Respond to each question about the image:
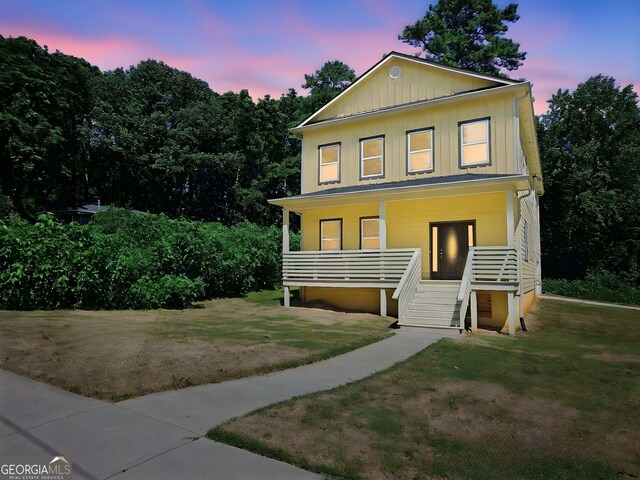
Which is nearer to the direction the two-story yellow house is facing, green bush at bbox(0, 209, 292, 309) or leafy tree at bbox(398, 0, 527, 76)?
the green bush

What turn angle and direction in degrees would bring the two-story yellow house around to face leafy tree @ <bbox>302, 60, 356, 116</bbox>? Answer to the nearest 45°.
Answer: approximately 135° to its right

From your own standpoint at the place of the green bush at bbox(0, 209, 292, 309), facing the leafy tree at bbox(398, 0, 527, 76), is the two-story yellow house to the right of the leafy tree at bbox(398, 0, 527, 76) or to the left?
right

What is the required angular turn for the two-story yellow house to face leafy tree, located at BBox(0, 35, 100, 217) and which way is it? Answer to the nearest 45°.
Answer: approximately 90° to its right

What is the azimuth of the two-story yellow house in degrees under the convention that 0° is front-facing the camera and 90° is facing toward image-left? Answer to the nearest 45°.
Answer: approximately 45°

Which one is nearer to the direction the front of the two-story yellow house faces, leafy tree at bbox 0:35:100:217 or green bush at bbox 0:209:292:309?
the green bush

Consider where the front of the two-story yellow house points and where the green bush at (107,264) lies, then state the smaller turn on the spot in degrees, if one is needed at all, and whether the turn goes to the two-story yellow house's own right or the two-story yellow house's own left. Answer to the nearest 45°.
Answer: approximately 45° to the two-story yellow house's own right

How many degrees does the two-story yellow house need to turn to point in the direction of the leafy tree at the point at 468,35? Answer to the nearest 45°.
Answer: approximately 135° to its right

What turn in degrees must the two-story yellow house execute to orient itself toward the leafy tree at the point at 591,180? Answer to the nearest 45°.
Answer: approximately 180°

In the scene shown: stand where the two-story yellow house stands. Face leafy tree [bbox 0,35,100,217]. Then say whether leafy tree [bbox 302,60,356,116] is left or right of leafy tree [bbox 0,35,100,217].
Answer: right
